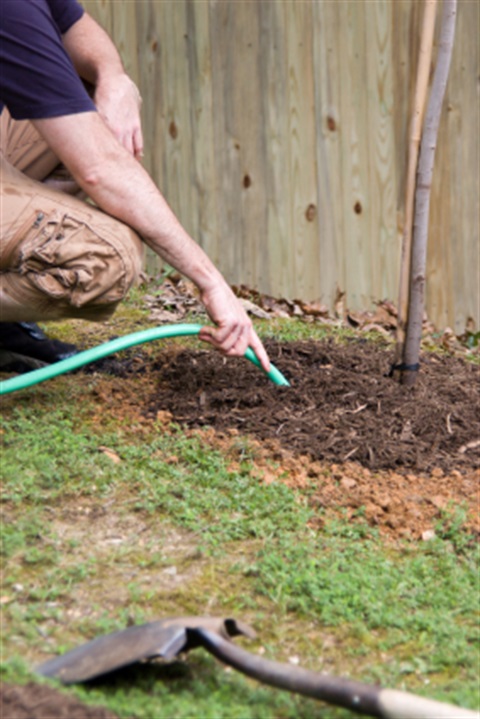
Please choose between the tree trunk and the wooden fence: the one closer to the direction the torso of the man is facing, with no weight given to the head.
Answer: the tree trunk

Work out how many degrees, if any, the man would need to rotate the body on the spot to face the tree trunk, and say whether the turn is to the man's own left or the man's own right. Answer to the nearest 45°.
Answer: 0° — they already face it

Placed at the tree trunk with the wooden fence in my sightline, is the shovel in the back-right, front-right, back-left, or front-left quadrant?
back-left

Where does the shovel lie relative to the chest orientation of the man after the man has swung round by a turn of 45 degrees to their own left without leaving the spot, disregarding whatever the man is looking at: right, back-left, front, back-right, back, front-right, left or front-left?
back-right

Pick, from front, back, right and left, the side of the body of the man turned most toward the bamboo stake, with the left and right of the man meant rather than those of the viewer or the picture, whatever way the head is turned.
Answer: front

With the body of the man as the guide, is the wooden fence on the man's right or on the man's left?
on the man's left

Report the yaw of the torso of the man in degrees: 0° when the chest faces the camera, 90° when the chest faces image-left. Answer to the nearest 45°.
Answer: approximately 270°
